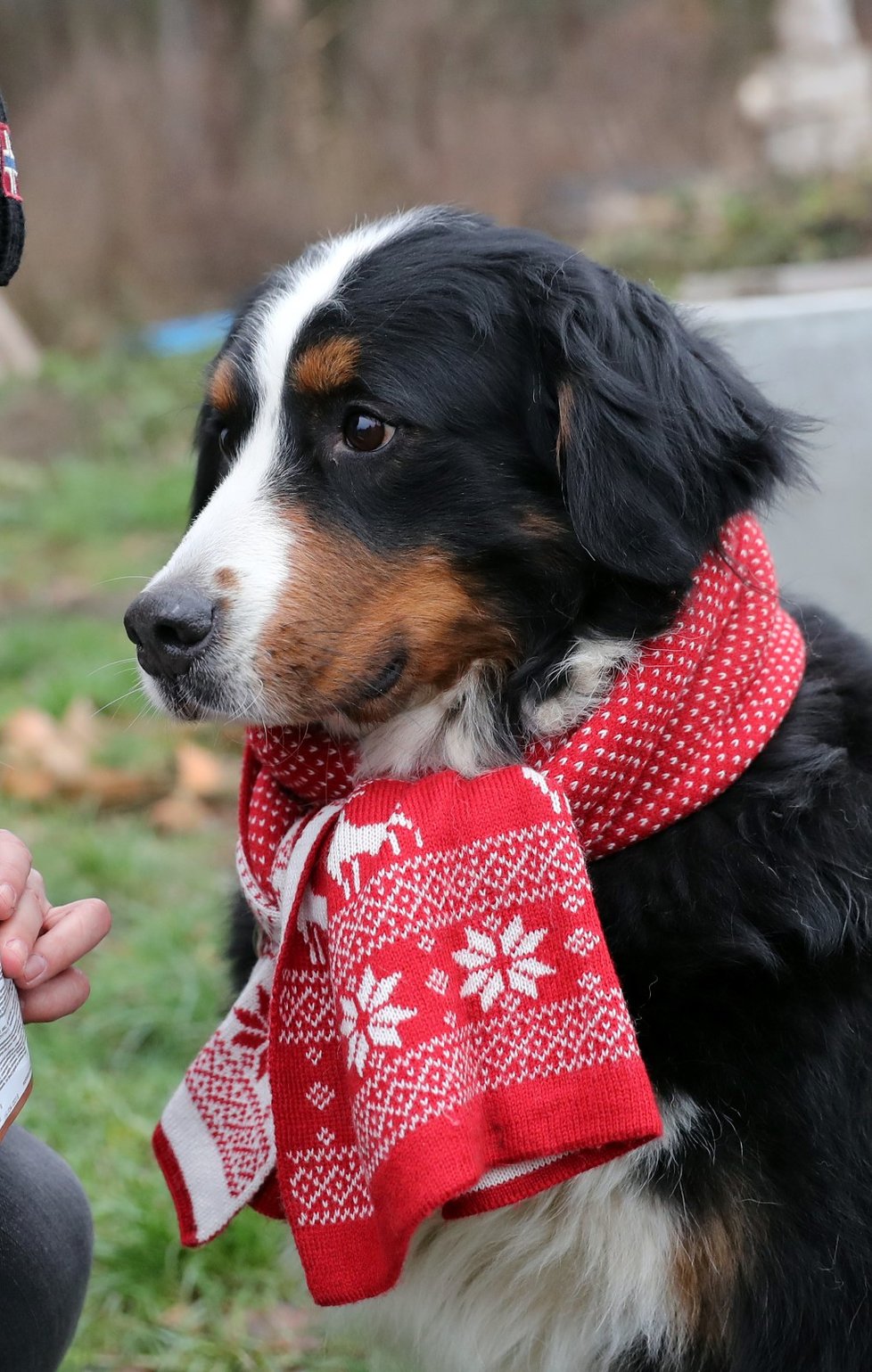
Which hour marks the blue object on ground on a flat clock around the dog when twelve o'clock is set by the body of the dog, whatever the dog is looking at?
The blue object on ground is roughly at 4 o'clock from the dog.
